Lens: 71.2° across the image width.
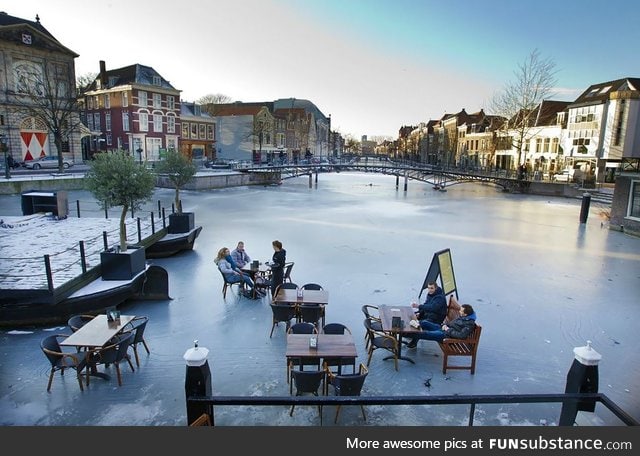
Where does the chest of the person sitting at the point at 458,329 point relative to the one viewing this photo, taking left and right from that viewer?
facing to the left of the viewer

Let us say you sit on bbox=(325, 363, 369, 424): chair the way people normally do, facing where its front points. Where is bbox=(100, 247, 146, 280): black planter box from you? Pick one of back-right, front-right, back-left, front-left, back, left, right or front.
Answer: front-left

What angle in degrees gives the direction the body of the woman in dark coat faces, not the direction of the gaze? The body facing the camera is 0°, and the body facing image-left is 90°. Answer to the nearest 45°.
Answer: approximately 90°

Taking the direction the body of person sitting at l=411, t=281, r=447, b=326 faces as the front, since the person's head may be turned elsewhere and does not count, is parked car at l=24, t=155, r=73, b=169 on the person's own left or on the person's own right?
on the person's own right

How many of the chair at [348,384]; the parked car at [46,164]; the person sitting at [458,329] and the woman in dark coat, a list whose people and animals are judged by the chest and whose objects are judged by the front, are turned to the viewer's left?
3

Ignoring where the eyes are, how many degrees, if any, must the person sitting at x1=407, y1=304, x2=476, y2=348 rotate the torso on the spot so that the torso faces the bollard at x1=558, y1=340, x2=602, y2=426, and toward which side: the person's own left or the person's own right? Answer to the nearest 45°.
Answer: approximately 135° to the person's own left

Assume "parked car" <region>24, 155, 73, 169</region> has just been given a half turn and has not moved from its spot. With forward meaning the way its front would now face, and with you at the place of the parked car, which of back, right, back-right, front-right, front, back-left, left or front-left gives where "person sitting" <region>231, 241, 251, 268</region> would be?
right

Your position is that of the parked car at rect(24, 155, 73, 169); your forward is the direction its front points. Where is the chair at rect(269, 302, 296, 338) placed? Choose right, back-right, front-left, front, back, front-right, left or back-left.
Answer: left

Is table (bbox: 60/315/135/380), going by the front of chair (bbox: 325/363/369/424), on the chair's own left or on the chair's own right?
on the chair's own left

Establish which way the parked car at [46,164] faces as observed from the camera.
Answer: facing to the left of the viewer

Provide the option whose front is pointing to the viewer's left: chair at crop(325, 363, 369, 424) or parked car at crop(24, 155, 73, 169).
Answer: the parked car

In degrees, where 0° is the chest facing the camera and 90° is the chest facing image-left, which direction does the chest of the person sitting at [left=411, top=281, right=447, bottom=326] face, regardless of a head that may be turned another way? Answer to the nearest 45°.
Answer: approximately 45°

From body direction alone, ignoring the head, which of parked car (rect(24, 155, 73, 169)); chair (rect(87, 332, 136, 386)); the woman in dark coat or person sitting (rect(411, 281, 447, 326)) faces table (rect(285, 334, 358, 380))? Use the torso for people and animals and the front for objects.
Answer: the person sitting

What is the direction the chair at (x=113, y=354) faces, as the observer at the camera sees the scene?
facing away from the viewer and to the left of the viewer

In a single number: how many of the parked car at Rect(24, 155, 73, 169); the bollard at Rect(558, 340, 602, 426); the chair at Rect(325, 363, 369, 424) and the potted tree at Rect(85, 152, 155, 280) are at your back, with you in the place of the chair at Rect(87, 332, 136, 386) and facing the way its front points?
2

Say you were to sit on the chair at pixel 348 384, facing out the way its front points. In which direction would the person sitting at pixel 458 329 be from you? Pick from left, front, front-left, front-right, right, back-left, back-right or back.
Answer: front-right

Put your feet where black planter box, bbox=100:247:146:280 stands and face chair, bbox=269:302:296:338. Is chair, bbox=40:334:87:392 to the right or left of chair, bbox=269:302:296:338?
right

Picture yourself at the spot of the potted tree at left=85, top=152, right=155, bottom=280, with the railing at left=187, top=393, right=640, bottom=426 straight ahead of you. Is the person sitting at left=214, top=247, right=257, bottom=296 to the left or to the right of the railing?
left

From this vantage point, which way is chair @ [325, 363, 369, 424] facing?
away from the camera
